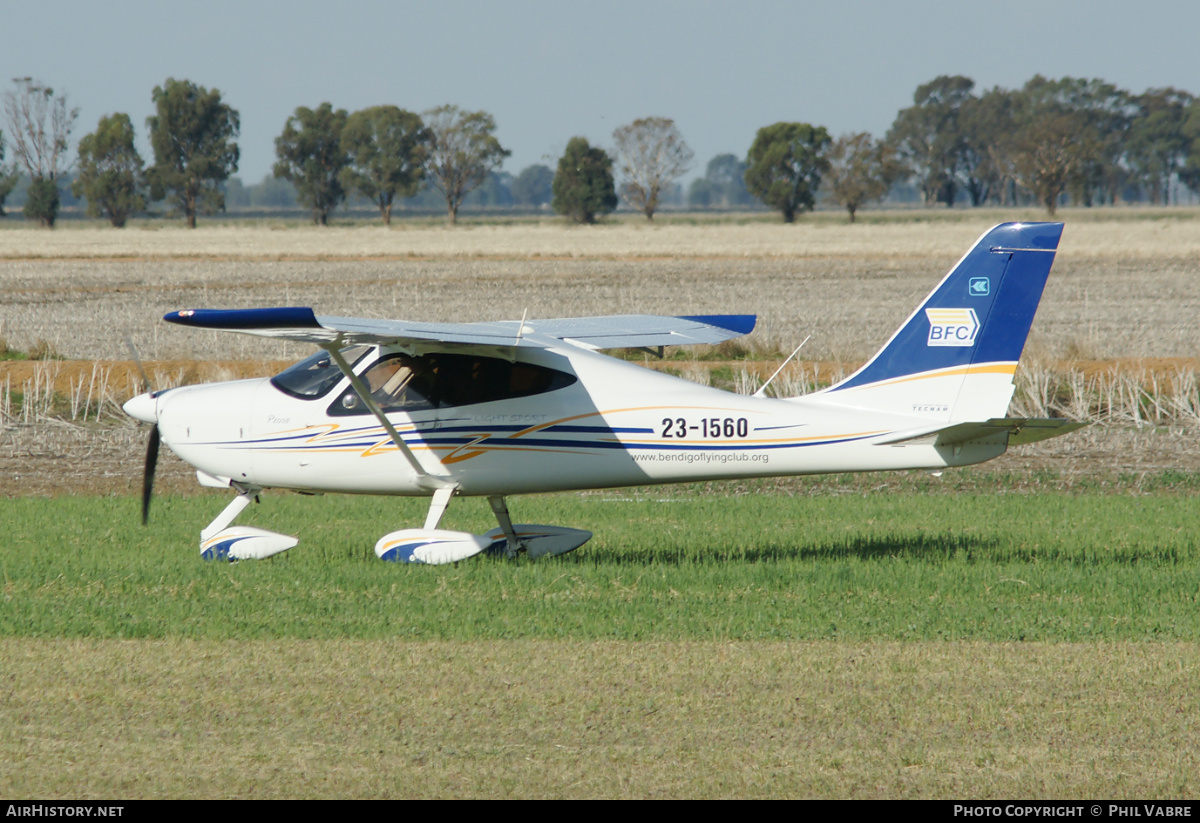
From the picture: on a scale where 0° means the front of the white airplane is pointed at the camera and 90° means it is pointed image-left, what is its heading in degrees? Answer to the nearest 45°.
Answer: approximately 90°
